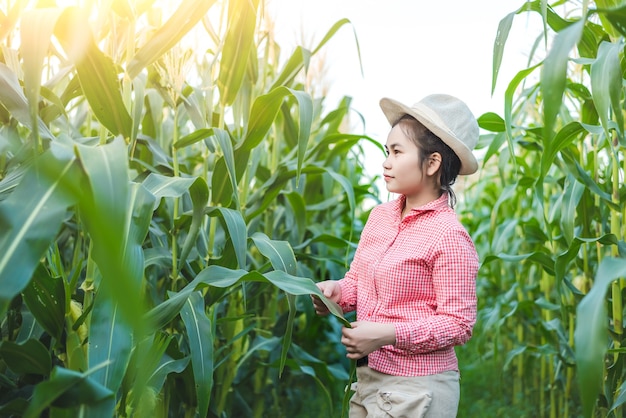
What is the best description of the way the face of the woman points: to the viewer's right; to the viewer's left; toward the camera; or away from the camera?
to the viewer's left

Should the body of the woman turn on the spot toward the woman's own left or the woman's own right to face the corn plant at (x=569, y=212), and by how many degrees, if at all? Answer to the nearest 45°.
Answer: approximately 180°

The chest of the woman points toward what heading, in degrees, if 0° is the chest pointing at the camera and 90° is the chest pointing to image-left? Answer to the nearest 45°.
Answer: approximately 45°
